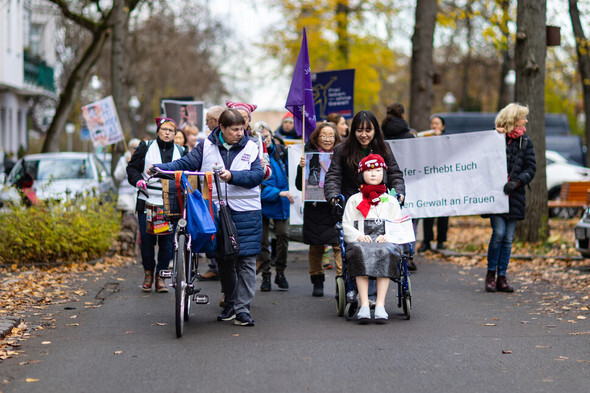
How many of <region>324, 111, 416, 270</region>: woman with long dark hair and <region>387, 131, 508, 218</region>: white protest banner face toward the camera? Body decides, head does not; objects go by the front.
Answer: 2

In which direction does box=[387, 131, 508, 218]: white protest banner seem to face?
toward the camera

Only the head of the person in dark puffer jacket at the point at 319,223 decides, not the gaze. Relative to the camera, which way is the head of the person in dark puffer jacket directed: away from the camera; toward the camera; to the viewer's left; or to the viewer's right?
toward the camera

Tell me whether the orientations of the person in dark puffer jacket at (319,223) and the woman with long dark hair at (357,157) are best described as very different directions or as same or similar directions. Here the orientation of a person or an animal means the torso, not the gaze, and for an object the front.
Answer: same or similar directions

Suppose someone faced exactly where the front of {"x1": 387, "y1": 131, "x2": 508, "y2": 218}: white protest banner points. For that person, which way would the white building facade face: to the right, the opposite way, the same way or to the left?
to the left

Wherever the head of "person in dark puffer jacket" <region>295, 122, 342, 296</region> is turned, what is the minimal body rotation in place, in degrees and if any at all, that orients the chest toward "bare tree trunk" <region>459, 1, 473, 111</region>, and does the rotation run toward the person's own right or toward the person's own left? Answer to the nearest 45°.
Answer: approximately 180°

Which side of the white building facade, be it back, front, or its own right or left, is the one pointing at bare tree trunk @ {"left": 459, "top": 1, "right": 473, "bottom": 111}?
front

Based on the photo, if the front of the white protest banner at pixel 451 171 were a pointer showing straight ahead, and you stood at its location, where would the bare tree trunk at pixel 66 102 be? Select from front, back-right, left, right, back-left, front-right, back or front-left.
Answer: back-right

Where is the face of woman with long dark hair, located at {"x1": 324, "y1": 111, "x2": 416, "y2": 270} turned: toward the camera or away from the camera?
toward the camera

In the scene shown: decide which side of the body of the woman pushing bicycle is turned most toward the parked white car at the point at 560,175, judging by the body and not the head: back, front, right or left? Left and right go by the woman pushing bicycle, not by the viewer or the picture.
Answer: back

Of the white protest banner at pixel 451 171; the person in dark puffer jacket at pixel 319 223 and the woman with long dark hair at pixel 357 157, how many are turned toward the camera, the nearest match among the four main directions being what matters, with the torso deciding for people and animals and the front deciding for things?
3

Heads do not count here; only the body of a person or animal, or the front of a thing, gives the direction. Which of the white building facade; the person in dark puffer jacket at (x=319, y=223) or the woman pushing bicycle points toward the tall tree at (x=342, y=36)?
the white building facade

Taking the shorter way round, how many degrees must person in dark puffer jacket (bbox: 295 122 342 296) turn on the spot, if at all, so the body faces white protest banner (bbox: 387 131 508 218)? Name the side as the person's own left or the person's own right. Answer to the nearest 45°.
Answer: approximately 135° to the person's own left

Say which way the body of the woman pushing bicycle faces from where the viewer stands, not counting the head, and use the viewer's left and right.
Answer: facing the viewer and to the left of the viewer
